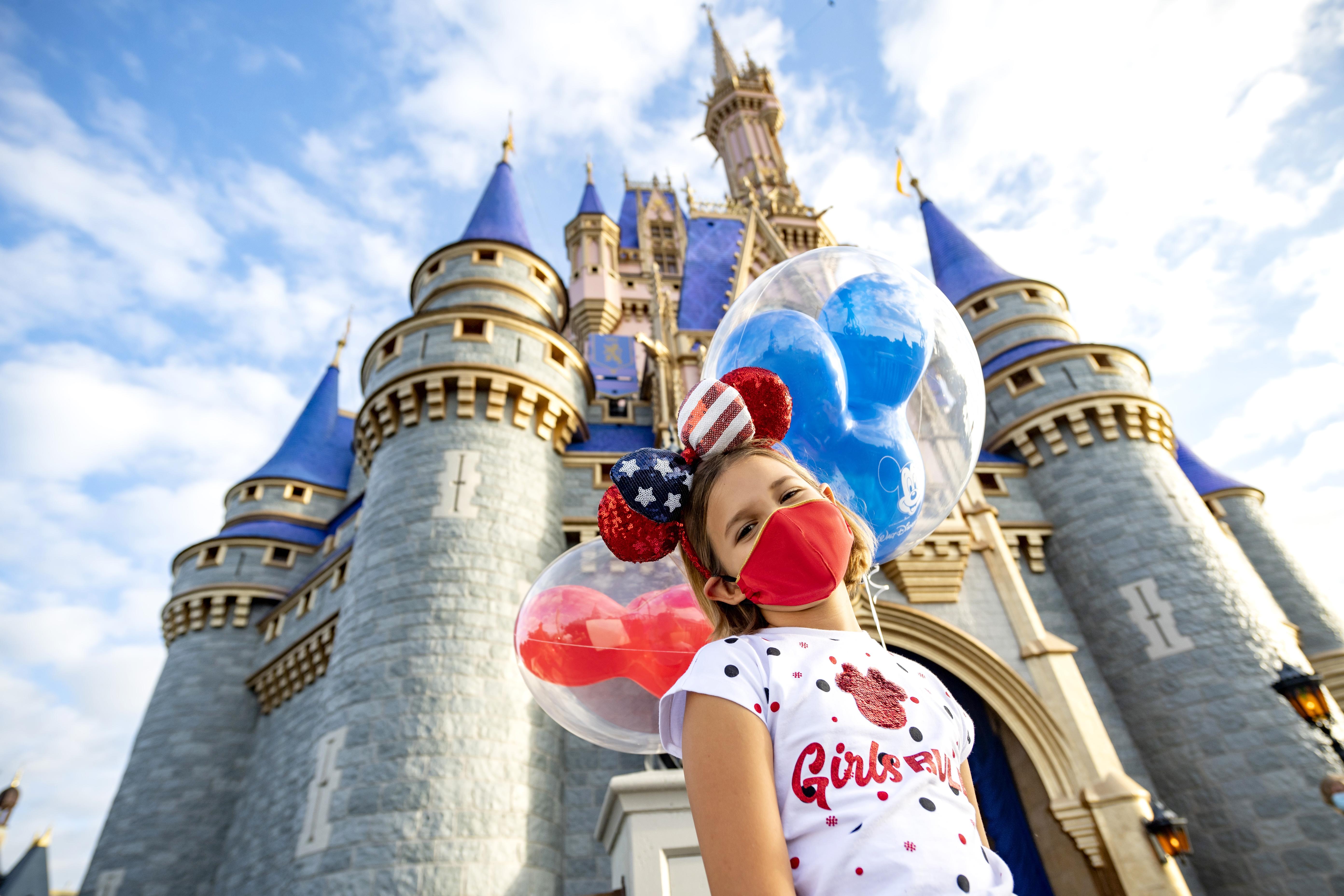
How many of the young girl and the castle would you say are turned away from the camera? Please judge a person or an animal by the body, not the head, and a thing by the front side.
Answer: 0

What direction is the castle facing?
toward the camera

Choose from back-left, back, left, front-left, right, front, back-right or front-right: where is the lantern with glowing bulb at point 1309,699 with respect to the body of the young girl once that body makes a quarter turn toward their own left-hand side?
front

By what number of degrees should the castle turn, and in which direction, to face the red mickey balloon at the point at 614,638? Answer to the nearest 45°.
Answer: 0° — it already faces it

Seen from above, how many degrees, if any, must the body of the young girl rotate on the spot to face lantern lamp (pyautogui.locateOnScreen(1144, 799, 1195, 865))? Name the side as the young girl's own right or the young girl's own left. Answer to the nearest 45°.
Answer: approximately 90° to the young girl's own left

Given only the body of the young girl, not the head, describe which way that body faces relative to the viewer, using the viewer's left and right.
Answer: facing the viewer and to the right of the viewer

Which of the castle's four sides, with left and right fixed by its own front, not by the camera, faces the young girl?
front
